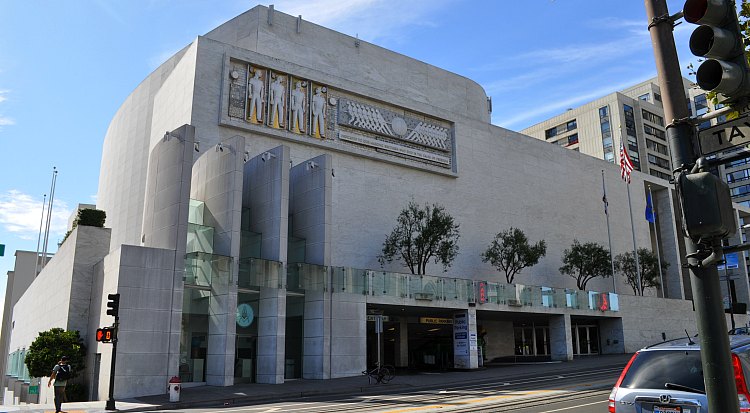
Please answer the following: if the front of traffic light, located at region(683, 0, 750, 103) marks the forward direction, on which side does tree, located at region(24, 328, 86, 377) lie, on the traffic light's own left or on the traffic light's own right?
on the traffic light's own right

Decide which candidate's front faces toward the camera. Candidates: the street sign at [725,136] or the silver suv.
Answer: the street sign

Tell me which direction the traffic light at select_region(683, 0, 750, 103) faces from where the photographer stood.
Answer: facing the viewer and to the left of the viewer

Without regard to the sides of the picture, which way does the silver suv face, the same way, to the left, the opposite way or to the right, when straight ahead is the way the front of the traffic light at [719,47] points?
the opposite way

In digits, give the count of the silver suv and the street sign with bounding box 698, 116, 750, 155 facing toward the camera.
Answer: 1

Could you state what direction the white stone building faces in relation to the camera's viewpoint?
facing the viewer and to the right of the viewer

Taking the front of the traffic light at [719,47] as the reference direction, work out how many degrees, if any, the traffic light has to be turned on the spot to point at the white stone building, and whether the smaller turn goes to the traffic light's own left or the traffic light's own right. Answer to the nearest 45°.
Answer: approximately 90° to the traffic light's own right

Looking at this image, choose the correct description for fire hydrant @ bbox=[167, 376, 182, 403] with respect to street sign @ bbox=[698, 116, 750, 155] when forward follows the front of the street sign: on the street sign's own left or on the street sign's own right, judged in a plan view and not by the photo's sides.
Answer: on the street sign's own right

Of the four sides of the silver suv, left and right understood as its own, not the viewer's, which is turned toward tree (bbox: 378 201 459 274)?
left

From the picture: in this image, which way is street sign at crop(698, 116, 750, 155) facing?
toward the camera

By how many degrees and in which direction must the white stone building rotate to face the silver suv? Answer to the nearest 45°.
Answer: approximately 45° to its right

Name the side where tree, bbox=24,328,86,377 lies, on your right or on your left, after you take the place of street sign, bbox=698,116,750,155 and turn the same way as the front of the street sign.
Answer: on your right
